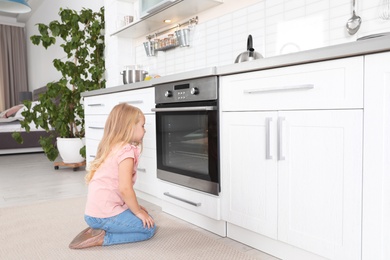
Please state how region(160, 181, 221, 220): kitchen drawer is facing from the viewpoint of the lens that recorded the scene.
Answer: facing the viewer and to the left of the viewer

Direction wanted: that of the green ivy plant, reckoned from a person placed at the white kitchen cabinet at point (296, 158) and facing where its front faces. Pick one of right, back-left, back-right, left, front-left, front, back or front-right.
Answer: right

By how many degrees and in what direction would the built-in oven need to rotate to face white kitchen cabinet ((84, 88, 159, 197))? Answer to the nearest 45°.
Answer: approximately 90° to its right

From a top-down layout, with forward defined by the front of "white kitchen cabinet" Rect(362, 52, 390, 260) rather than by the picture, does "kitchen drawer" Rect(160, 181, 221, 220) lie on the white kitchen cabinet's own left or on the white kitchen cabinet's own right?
on the white kitchen cabinet's own right

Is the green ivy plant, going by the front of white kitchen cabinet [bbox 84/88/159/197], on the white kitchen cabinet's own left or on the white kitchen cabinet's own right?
on the white kitchen cabinet's own right

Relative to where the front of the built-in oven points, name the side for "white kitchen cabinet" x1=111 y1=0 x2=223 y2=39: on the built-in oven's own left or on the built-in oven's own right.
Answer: on the built-in oven's own right

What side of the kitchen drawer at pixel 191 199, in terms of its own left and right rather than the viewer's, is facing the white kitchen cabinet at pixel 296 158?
left

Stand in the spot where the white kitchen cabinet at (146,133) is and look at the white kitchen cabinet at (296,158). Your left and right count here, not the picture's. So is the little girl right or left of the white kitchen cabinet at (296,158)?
right

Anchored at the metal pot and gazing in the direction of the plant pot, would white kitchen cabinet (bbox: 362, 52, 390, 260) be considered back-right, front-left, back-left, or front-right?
back-left

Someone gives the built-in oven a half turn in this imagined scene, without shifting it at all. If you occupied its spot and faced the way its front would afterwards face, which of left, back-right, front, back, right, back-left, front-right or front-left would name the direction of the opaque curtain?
left

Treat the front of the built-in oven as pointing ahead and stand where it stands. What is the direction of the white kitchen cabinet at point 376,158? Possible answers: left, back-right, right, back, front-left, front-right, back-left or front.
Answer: left

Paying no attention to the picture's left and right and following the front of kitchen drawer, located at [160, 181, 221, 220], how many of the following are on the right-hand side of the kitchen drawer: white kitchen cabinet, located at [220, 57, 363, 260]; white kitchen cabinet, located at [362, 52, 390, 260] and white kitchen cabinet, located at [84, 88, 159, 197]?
1
